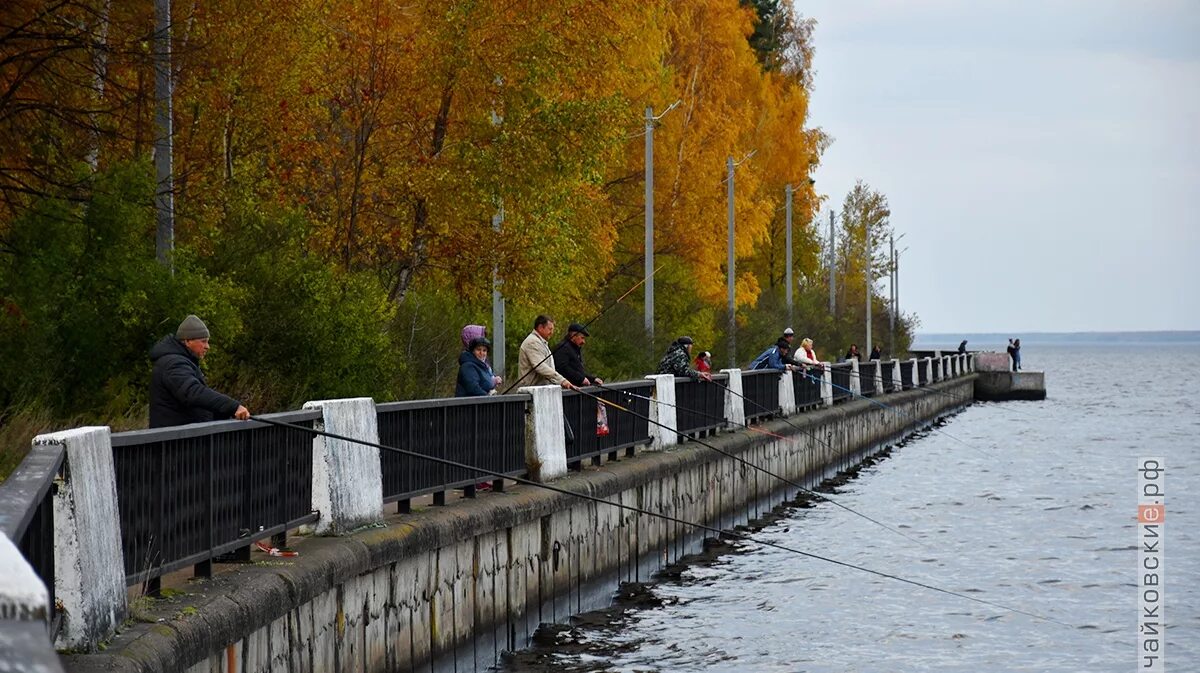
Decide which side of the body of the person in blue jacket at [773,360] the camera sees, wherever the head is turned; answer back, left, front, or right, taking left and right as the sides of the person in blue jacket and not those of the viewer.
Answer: right

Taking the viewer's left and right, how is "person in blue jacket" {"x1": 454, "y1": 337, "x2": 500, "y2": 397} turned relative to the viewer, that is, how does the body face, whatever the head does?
facing the viewer and to the right of the viewer

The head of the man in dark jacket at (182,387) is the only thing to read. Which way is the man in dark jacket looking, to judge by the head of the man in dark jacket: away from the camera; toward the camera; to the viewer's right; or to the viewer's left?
to the viewer's right

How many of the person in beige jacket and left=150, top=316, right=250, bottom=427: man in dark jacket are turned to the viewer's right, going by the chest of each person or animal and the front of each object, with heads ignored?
2

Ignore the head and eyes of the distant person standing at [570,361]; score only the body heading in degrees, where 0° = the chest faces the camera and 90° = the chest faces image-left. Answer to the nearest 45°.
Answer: approximately 315°

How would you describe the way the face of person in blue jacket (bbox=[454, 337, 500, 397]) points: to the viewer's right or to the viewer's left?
to the viewer's right

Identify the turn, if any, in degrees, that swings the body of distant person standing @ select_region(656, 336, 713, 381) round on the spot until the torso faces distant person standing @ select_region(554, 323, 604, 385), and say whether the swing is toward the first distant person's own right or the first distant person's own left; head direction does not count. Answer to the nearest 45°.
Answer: approximately 90° to the first distant person's own right

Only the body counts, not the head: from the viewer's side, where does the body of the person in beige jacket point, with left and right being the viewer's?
facing to the right of the viewer

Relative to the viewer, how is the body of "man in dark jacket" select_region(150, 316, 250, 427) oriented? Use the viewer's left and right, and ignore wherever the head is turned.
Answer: facing to the right of the viewer

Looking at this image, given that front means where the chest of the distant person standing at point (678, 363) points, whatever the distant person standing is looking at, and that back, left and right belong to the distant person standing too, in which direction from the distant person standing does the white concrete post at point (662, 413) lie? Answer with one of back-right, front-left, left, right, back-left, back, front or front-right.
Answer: right

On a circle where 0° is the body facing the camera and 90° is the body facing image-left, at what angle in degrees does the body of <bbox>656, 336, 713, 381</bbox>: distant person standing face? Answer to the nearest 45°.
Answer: approximately 270°
